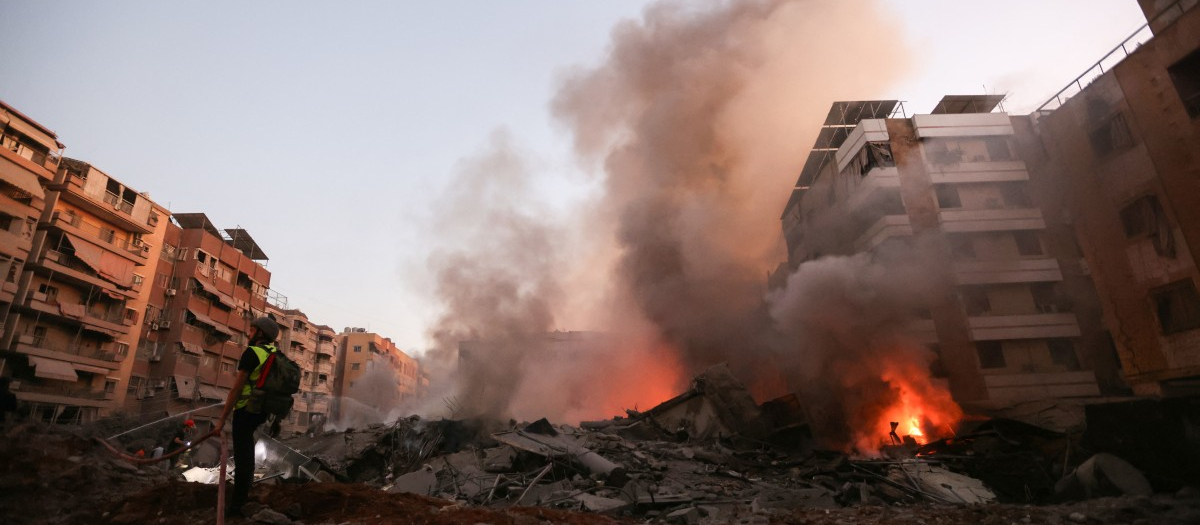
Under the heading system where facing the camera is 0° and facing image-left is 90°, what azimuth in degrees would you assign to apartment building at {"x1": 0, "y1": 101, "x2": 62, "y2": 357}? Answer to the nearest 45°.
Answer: approximately 315°

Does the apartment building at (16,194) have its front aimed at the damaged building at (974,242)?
yes

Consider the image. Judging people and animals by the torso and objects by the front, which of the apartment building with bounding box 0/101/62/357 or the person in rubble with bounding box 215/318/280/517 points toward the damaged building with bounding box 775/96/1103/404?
the apartment building

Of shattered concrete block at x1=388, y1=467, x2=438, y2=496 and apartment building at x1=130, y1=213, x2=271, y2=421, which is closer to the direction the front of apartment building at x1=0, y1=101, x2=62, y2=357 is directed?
the shattered concrete block

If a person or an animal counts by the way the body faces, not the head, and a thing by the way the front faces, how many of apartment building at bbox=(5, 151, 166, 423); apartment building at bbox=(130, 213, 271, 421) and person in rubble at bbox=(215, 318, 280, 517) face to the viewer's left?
1

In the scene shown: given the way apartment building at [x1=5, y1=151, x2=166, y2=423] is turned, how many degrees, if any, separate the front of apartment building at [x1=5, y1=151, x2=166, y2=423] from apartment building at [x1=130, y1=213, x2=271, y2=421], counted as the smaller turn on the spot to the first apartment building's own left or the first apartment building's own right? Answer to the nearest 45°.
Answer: approximately 90° to the first apartment building's own left

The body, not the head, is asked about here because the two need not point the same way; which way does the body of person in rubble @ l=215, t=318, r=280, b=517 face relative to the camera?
to the viewer's left

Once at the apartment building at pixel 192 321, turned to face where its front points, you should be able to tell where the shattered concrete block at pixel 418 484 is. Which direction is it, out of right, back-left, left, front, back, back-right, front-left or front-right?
front-right

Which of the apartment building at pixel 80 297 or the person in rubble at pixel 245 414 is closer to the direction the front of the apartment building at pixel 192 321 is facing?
the person in rubble

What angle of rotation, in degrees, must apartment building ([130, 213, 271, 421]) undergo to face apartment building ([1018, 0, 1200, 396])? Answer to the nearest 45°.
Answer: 0° — it already faces it

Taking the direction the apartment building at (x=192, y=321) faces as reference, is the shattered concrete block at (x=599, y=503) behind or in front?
in front

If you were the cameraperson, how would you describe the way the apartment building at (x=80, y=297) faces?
facing the viewer and to the right of the viewer

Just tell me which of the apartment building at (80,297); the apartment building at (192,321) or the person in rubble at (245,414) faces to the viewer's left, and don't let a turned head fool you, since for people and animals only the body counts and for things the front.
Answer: the person in rubble

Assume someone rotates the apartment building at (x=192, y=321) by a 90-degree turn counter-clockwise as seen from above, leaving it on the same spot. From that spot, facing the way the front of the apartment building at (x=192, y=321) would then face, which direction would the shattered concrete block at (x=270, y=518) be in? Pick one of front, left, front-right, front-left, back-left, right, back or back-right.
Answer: back-right
